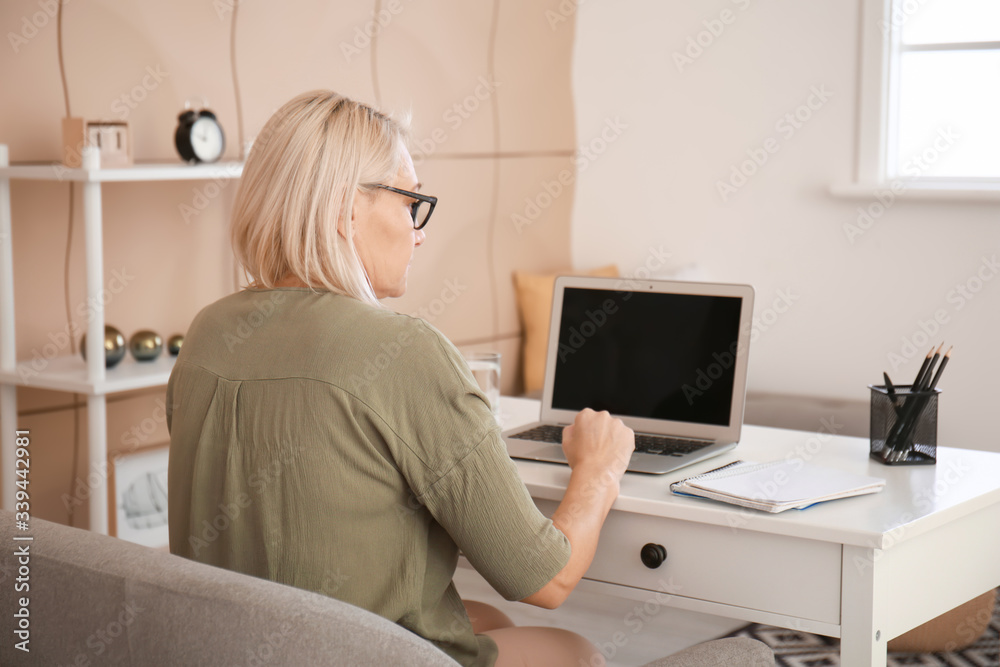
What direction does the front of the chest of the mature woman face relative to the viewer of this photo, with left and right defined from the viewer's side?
facing away from the viewer and to the right of the viewer

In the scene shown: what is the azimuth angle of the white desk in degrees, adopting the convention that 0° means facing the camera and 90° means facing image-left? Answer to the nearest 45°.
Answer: approximately 45°

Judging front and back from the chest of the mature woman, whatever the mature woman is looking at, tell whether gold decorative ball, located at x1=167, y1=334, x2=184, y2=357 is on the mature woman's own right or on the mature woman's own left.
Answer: on the mature woman's own left

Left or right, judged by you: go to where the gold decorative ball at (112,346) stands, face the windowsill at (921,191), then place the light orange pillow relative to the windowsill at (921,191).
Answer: left

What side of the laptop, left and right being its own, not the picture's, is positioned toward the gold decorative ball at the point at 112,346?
right

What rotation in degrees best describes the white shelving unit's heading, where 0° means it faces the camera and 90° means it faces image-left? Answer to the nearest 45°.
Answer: approximately 315°

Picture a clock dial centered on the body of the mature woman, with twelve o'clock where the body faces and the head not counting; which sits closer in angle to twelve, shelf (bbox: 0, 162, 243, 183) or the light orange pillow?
the light orange pillow

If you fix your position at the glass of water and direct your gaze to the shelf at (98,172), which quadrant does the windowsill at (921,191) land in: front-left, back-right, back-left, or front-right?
back-right

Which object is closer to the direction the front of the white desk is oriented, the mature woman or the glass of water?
the mature woman

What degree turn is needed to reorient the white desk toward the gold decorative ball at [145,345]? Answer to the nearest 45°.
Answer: approximately 90° to its right
